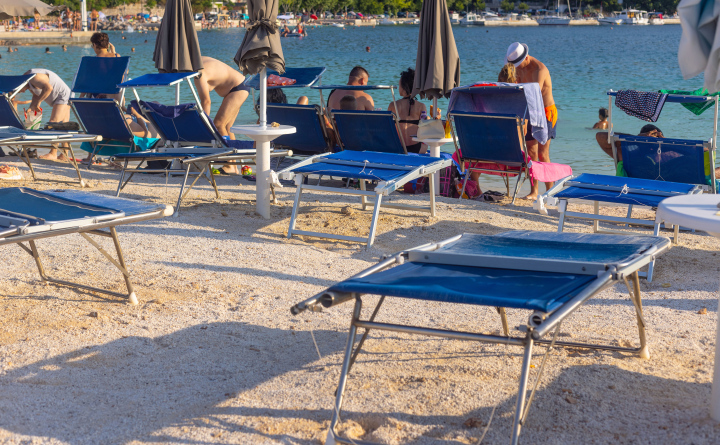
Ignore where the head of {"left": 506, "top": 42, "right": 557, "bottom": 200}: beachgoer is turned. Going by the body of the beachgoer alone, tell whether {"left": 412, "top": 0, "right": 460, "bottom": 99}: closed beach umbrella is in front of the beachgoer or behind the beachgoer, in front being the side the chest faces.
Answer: in front

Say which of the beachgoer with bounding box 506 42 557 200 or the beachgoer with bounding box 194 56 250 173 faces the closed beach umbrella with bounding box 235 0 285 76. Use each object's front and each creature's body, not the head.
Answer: the beachgoer with bounding box 506 42 557 200

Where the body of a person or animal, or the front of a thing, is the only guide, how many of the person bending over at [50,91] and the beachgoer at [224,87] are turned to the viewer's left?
2

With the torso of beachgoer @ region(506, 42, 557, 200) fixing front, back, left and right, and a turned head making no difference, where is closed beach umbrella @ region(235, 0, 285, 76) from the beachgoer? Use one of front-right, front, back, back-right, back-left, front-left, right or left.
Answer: front

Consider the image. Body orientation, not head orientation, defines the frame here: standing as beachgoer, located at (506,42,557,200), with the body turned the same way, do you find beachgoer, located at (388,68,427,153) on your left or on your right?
on your right

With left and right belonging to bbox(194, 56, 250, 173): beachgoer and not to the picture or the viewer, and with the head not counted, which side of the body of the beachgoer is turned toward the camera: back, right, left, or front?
left

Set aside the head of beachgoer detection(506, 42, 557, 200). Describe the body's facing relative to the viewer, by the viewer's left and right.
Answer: facing the viewer and to the left of the viewer

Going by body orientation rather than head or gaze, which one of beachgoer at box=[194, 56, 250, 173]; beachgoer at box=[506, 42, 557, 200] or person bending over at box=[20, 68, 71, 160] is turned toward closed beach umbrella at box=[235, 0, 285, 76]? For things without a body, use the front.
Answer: beachgoer at box=[506, 42, 557, 200]

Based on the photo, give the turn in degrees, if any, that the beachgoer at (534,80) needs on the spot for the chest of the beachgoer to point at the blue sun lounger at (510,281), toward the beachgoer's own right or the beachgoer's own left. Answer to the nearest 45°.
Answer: approximately 45° to the beachgoer's own left

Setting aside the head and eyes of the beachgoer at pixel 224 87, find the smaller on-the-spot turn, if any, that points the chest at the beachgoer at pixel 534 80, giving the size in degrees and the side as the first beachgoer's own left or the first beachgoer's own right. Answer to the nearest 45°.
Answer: approximately 135° to the first beachgoer's own left

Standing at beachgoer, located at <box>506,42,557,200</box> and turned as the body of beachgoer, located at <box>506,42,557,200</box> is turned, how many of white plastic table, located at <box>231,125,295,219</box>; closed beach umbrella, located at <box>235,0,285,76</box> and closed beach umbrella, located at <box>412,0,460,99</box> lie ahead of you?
3

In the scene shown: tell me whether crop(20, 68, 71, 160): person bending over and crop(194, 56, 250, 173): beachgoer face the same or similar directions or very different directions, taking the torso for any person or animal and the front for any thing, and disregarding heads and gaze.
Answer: same or similar directions

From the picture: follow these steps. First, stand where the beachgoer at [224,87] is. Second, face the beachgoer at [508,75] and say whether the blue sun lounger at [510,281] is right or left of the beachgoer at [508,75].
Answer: right

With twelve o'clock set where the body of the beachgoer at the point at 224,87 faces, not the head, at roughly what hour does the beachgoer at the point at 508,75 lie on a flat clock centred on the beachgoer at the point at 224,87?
the beachgoer at the point at 508,75 is roughly at 7 o'clock from the beachgoer at the point at 224,87.

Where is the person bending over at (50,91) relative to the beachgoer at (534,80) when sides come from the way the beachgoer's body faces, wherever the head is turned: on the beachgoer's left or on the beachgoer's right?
on the beachgoer's right

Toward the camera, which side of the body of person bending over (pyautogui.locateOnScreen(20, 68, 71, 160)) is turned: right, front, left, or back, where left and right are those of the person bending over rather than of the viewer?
left

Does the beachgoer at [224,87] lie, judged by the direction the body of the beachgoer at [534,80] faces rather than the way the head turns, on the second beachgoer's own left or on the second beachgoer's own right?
on the second beachgoer's own right

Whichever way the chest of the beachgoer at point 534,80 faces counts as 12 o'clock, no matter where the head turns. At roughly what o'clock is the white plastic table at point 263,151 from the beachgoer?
The white plastic table is roughly at 12 o'clock from the beachgoer.
